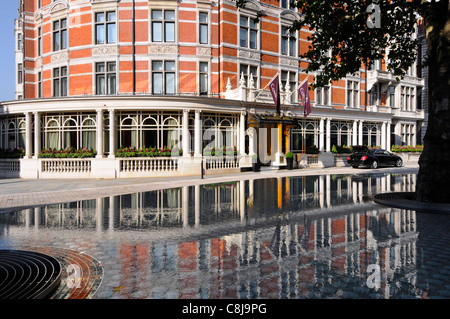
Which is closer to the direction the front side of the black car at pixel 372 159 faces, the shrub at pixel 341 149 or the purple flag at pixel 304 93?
the shrub

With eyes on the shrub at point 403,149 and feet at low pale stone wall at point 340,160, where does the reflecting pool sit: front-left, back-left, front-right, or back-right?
back-right

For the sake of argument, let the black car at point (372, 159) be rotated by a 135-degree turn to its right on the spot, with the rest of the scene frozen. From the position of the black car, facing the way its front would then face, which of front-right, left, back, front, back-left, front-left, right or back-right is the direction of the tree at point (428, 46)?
front
